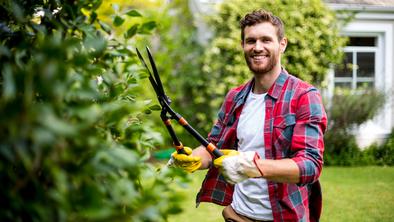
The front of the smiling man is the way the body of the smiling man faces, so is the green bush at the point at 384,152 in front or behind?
behind

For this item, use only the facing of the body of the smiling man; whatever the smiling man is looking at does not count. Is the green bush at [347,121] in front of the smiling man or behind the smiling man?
behind

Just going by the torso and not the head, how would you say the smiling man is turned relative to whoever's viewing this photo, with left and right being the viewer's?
facing the viewer and to the left of the viewer
